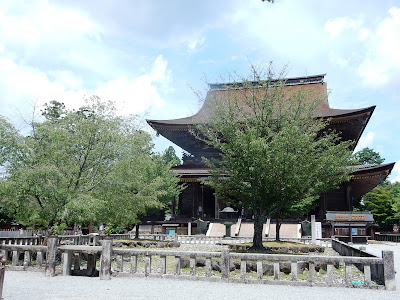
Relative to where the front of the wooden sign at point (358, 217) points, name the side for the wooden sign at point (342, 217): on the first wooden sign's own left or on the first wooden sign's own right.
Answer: on the first wooden sign's own right

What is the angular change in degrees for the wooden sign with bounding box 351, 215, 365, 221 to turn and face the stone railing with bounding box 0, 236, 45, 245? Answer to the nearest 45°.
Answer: approximately 45° to its right

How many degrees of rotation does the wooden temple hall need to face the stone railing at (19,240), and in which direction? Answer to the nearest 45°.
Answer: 0° — it already faces it

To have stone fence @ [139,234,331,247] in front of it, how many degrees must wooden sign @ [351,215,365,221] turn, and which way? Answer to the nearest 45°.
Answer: approximately 90° to its right

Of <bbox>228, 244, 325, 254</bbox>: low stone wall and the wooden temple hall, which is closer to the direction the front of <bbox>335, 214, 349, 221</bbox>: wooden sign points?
the low stone wall

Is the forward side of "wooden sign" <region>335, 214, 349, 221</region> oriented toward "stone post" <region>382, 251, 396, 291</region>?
yes

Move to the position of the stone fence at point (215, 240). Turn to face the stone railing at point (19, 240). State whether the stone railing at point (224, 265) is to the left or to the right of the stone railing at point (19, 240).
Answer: left

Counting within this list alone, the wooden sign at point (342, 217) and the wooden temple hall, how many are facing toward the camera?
2

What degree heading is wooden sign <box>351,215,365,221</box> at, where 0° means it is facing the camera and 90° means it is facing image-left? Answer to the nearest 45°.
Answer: approximately 0°

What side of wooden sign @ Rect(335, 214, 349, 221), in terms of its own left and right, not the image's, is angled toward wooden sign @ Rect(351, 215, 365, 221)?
left

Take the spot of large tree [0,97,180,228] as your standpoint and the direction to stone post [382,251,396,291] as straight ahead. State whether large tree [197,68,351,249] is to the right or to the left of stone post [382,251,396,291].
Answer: left
